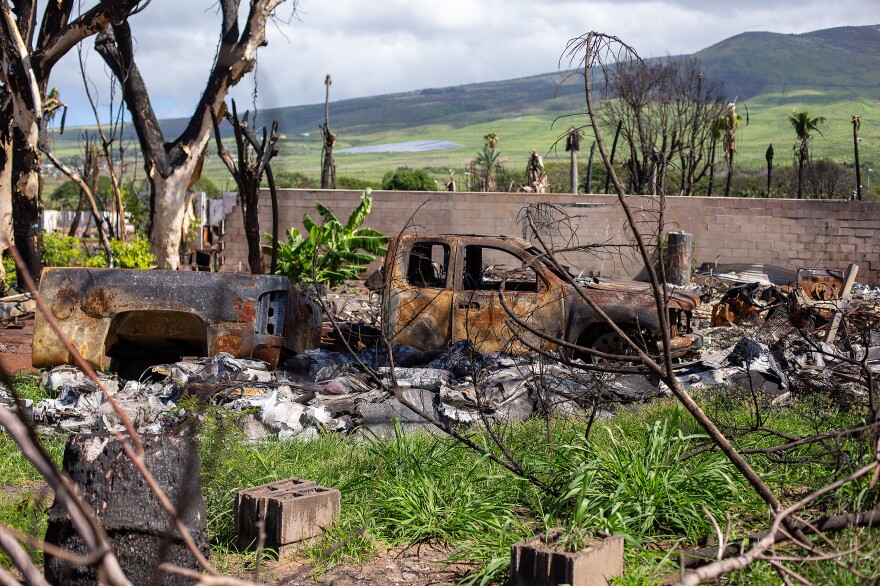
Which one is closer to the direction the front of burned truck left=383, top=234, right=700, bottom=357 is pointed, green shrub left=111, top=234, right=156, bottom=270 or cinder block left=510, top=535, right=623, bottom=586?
the cinder block

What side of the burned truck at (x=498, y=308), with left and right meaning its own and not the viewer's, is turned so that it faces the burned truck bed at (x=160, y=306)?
back

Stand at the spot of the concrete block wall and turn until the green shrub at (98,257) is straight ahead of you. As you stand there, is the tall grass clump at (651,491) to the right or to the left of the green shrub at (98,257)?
left

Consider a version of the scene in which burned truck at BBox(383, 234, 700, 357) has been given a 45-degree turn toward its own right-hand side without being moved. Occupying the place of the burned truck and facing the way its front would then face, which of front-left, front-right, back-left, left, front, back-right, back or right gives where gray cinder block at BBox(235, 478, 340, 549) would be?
front-right

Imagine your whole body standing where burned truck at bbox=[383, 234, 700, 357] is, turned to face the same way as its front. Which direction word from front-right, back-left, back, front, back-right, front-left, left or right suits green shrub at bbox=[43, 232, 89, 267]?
back-left

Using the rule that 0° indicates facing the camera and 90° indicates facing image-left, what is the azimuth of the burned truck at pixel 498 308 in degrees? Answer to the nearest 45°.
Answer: approximately 270°

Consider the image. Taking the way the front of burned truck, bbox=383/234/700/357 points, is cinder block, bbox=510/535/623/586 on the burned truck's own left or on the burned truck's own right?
on the burned truck's own right

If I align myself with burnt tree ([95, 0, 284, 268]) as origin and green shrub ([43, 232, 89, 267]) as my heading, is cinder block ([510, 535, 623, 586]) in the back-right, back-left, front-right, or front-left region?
back-left

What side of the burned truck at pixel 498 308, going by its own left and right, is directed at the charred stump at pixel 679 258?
left

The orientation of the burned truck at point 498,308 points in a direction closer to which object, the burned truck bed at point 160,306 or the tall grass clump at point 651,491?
the tall grass clump

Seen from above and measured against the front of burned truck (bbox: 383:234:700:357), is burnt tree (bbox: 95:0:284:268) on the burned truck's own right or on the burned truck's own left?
on the burned truck's own left

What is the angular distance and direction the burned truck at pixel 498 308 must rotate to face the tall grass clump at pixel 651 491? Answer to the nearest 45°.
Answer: approximately 90° to its right

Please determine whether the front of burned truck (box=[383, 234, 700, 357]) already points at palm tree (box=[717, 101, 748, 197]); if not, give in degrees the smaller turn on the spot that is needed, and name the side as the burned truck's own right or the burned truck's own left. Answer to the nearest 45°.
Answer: approximately 90° to the burned truck's own left
